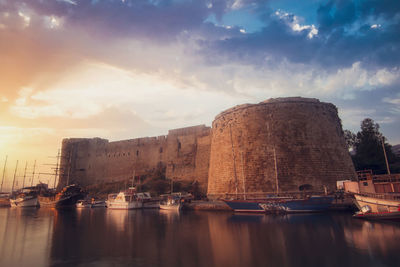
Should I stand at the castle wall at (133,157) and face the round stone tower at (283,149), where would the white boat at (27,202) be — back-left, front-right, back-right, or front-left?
back-right

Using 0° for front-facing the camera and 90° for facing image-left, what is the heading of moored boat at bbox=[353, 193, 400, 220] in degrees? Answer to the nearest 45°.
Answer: approximately 90°

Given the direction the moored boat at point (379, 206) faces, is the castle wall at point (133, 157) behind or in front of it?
in front

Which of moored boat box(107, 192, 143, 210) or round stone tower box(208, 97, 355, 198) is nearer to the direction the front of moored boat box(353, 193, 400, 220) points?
the moored boat

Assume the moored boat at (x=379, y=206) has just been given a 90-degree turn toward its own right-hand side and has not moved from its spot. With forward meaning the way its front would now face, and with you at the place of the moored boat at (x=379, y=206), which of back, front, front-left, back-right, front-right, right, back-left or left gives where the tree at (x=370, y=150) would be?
front

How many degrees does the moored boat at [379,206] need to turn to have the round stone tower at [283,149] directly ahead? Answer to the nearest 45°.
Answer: approximately 45° to its right

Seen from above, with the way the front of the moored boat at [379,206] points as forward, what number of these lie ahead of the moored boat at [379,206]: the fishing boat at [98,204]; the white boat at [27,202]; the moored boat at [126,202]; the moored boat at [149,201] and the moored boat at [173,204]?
5

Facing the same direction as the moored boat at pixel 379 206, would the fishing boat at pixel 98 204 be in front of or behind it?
in front

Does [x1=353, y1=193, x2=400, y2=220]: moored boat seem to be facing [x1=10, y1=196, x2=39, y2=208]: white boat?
yes

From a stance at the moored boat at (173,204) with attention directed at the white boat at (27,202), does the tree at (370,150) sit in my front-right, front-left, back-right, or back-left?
back-right

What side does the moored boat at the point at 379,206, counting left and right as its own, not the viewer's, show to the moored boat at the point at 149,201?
front

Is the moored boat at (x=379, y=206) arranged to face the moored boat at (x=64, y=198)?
yes

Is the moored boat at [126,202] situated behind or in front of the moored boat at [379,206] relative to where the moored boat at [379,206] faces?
in front

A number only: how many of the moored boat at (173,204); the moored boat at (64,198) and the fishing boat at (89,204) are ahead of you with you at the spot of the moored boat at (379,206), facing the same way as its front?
3

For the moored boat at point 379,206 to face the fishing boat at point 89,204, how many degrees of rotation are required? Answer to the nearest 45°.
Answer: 0° — it already faces it
